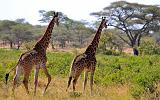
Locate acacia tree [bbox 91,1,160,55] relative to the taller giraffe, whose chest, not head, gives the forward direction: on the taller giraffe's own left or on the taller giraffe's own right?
on the taller giraffe's own left

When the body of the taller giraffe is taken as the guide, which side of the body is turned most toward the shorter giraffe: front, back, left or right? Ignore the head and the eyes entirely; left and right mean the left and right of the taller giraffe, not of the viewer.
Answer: front

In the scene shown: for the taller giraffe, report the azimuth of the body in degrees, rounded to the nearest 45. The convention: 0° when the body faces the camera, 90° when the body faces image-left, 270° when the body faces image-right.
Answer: approximately 270°

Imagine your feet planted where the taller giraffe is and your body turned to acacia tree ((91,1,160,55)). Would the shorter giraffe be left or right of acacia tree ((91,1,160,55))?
right

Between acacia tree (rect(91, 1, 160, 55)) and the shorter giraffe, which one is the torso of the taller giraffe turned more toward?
the shorter giraffe
